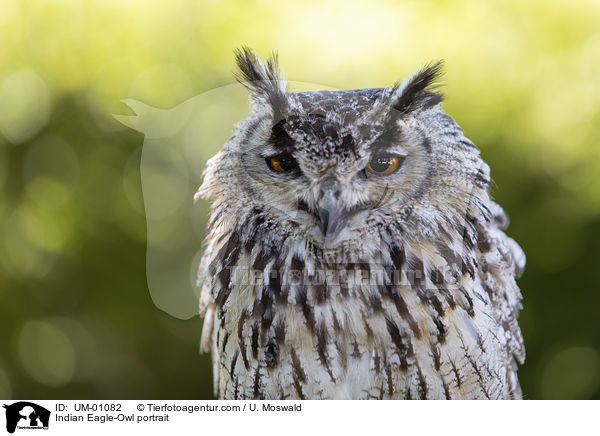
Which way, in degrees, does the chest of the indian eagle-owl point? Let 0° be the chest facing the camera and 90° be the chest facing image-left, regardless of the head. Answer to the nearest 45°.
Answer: approximately 0°
